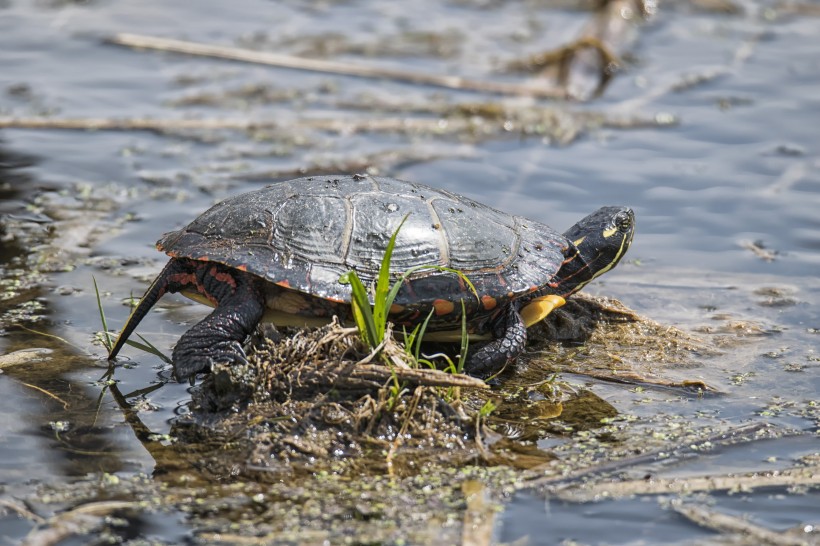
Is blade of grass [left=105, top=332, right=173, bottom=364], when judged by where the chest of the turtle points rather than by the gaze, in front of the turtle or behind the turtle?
behind

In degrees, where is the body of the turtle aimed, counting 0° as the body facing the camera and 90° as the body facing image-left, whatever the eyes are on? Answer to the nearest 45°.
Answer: approximately 270°

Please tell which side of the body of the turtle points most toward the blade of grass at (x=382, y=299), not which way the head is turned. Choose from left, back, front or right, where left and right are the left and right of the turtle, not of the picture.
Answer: right

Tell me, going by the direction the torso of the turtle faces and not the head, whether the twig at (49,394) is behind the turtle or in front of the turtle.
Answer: behind

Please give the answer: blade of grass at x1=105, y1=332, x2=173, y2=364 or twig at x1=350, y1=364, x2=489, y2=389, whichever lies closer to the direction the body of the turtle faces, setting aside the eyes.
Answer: the twig

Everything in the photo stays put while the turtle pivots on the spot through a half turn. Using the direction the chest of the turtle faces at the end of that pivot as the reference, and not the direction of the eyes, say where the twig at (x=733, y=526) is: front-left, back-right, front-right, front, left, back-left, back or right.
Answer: back-left

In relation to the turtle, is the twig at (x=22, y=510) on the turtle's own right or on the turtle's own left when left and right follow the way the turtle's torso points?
on the turtle's own right

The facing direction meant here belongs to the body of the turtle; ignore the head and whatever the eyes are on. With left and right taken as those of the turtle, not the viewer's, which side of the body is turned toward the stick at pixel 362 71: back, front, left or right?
left
